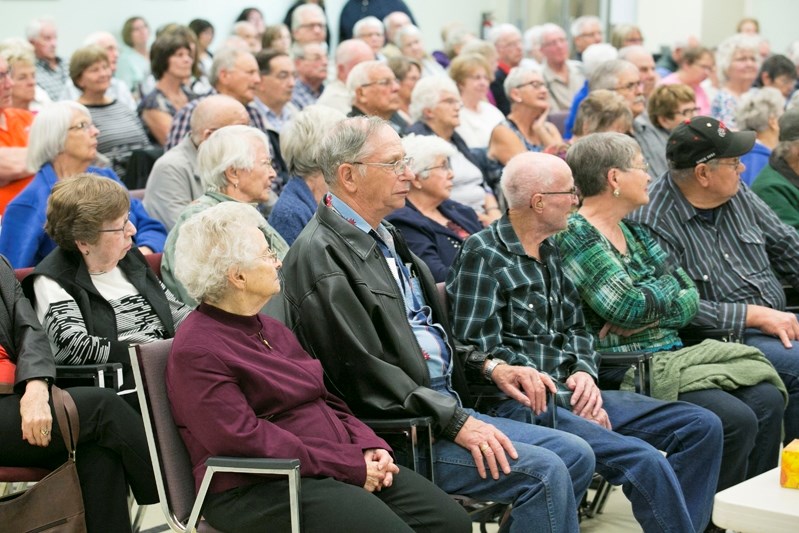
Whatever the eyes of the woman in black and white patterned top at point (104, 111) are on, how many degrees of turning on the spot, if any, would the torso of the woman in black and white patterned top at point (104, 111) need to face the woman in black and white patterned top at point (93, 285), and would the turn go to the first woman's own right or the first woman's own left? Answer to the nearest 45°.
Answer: approximately 45° to the first woman's own right

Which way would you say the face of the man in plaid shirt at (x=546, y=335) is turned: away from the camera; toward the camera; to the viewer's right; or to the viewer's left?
to the viewer's right

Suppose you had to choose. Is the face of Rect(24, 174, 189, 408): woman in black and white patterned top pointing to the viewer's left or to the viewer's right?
to the viewer's right

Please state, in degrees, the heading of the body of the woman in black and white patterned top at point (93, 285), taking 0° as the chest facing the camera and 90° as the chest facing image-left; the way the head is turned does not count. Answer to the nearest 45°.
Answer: approximately 315°

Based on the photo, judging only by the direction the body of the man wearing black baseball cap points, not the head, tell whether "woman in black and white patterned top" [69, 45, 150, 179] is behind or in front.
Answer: behind

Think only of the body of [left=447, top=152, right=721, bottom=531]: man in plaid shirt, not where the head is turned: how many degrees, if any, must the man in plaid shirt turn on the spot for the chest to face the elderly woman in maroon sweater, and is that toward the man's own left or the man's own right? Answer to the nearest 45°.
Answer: approximately 90° to the man's own right

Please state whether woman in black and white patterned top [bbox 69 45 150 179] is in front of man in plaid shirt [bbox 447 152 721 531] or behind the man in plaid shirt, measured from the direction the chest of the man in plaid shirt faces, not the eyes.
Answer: behind

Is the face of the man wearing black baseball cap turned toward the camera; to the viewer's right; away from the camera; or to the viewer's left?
to the viewer's right

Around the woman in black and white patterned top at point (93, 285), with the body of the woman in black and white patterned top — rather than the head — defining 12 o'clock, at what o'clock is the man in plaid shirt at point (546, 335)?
The man in plaid shirt is roughly at 11 o'clock from the woman in black and white patterned top.
